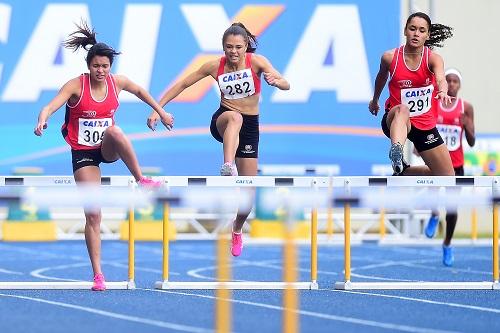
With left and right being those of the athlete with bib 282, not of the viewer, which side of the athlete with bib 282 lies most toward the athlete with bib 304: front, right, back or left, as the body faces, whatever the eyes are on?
right

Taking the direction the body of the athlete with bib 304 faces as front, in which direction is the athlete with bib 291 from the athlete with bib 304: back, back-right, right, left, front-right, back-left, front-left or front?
left

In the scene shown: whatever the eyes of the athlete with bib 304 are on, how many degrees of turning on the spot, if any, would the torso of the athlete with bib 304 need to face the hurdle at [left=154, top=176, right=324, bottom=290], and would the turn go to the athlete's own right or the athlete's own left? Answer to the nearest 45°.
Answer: approximately 90° to the athlete's own left

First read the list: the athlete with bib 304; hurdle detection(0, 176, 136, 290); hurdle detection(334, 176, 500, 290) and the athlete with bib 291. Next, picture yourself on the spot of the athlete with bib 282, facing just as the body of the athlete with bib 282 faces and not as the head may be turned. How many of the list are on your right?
2

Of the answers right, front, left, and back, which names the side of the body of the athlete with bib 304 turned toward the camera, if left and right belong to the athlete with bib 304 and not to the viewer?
front

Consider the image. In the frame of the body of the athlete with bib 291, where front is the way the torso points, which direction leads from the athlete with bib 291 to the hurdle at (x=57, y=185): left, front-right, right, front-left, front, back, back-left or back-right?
right

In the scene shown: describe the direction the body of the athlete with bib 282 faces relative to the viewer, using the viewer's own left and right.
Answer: facing the viewer

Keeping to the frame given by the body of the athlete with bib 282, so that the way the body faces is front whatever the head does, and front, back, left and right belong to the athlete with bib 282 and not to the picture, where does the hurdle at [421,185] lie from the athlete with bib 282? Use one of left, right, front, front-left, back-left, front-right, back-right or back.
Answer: left
